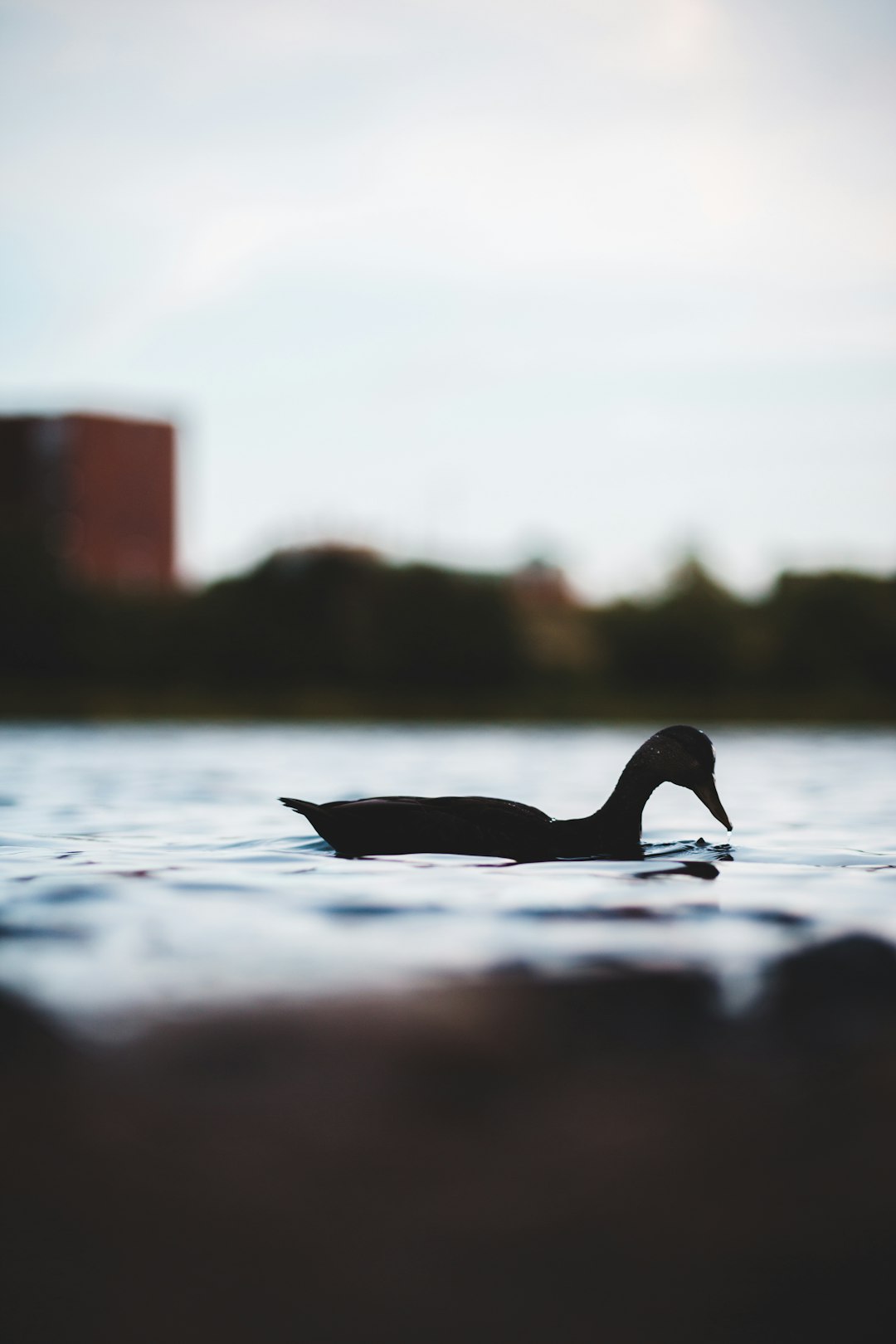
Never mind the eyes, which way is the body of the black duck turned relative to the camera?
to the viewer's right
